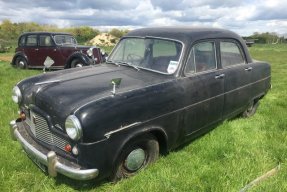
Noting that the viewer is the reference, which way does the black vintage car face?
facing the viewer and to the left of the viewer

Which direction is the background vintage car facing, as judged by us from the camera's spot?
facing the viewer and to the right of the viewer

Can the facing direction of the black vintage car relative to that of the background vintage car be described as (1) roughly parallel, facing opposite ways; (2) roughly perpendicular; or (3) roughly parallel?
roughly perpendicular

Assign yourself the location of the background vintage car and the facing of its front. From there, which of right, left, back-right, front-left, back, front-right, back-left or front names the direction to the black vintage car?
front-right

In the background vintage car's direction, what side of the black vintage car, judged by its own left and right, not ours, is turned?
right
